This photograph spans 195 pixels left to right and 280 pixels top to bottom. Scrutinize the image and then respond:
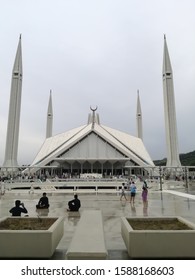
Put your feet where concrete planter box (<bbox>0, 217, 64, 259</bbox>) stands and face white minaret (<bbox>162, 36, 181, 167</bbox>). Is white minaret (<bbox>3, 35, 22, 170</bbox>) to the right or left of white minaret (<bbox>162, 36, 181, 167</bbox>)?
left

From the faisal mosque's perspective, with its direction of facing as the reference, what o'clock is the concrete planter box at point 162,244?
The concrete planter box is roughly at 12 o'clock from the faisal mosque.

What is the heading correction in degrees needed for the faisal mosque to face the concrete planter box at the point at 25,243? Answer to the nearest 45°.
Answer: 0° — it already faces it

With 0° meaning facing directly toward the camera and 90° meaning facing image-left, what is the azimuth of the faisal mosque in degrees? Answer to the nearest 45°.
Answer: approximately 0°
